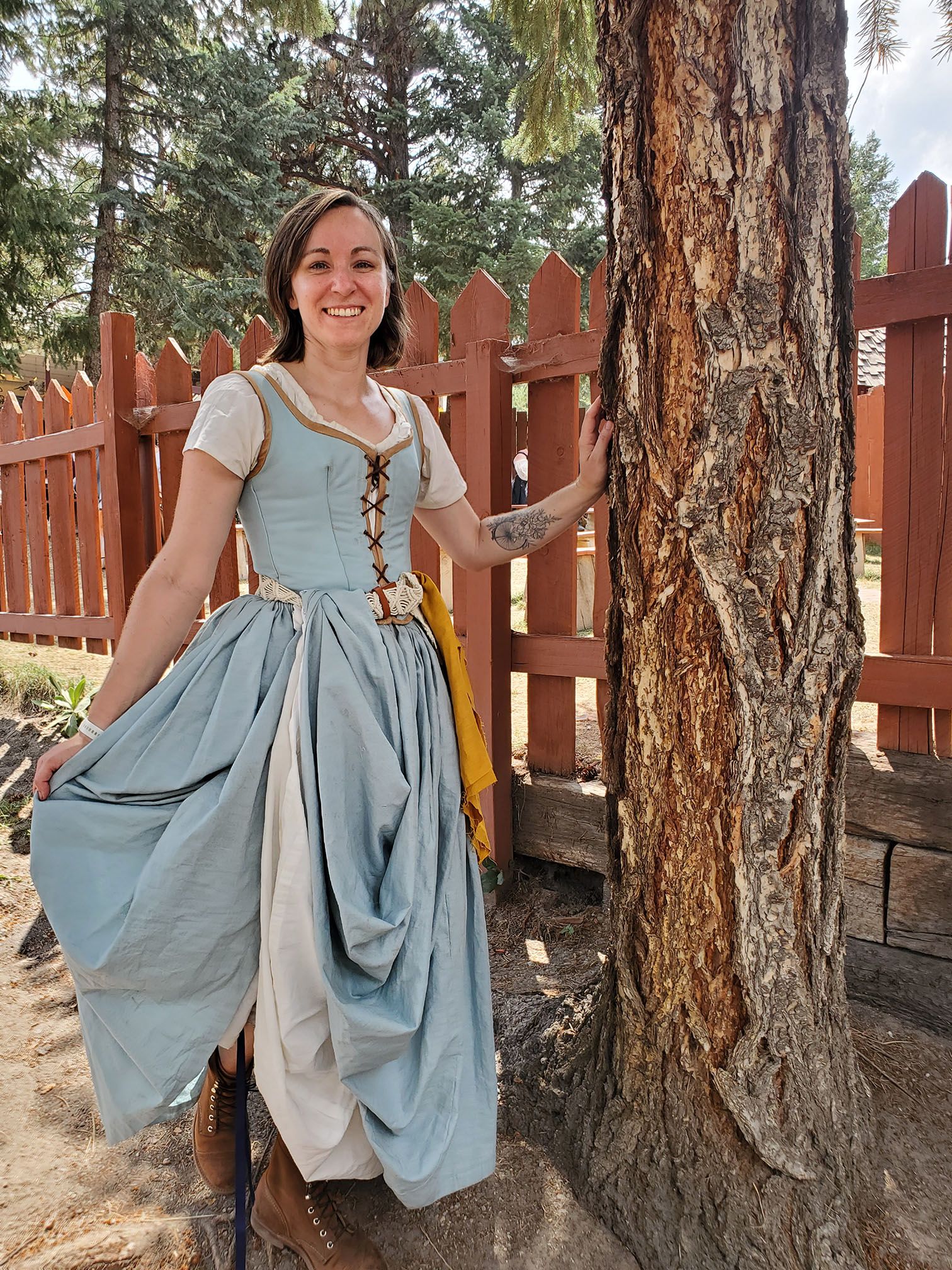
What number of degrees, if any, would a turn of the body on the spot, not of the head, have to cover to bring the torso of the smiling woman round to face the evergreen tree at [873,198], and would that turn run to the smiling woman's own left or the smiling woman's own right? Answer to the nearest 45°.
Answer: approximately 90° to the smiling woman's own left

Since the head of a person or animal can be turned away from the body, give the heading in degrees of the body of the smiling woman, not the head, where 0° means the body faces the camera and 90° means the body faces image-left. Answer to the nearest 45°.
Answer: approximately 315°

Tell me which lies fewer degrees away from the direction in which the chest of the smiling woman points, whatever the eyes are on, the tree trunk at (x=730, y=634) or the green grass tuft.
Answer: the tree trunk

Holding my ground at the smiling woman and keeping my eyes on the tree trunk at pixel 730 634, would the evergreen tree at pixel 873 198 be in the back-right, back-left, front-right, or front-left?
front-left

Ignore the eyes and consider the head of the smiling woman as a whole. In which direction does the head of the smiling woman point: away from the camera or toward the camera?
toward the camera

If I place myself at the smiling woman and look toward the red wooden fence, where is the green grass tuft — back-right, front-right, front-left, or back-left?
front-left
